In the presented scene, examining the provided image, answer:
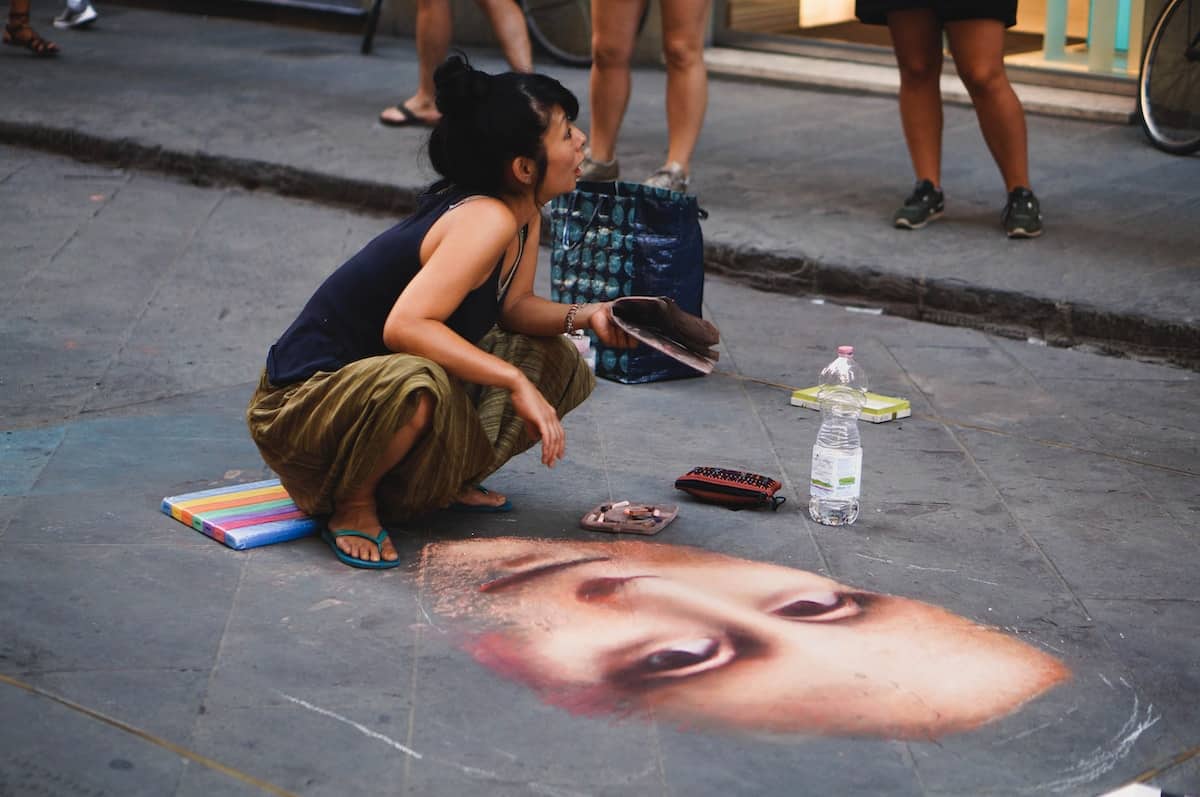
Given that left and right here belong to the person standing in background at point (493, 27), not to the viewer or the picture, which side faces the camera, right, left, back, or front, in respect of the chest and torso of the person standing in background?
left

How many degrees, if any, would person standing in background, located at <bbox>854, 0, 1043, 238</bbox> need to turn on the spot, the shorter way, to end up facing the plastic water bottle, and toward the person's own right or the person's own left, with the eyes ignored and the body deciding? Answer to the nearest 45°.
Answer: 0° — they already face it

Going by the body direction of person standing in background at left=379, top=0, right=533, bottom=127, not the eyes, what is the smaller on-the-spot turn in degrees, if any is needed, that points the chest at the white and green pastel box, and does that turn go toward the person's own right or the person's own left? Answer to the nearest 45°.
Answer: approximately 90° to the person's own left

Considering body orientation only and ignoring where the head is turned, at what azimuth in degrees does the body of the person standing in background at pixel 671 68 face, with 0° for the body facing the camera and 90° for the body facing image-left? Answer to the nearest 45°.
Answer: approximately 45°

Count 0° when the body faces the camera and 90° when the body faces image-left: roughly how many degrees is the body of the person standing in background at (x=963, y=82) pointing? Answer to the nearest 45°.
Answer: approximately 0°

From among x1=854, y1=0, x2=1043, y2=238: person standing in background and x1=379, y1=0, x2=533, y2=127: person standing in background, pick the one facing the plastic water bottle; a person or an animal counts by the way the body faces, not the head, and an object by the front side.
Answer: x1=854, y1=0, x2=1043, y2=238: person standing in background

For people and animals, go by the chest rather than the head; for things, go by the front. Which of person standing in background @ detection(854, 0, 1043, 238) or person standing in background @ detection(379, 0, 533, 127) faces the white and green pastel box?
person standing in background @ detection(854, 0, 1043, 238)

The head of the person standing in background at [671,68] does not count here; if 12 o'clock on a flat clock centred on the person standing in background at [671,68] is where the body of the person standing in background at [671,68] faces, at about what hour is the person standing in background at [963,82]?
the person standing in background at [963,82] is roughly at 8 o'clock from the person standing in background at [671,68].

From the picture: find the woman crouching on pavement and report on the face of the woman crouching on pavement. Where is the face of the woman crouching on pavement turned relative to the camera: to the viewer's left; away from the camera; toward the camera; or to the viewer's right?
to the viewer's right

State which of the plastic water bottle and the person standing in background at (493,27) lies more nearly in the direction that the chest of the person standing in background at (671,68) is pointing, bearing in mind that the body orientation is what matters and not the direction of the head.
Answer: the plastic water bottle

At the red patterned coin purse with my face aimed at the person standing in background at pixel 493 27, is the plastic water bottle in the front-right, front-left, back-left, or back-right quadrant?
back-right

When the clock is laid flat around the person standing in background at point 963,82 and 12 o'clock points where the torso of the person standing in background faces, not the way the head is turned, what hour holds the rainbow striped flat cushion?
The rainbow striped flat cushion is roughly at 1 o'clock from the person standing in background.
